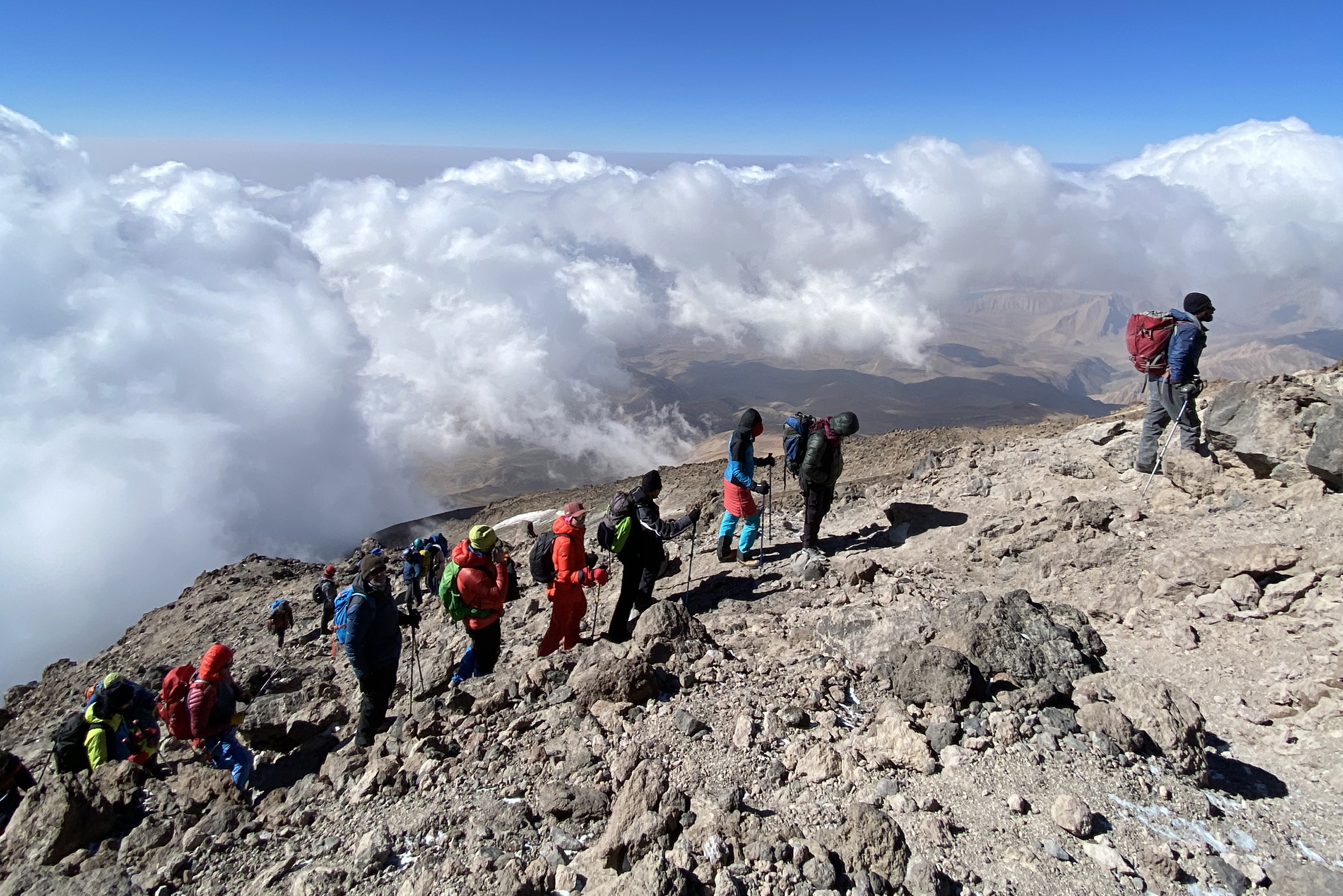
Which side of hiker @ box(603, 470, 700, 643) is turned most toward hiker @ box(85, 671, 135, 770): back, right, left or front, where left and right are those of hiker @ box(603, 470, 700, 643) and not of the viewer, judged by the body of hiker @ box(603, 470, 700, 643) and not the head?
back

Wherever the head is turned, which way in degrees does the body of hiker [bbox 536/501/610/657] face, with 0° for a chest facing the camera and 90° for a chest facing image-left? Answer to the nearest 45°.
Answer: approximately 270°

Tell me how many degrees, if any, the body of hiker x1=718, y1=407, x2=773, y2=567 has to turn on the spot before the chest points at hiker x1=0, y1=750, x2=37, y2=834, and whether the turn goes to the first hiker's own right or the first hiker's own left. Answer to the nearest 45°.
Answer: approximately 135° to the first hiker's own right

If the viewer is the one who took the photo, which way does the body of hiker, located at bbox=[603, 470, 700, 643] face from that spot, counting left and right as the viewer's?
facing to the right of the viewer

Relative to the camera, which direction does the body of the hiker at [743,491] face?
to the viewer's right

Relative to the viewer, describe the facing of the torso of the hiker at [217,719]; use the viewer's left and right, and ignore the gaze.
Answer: facing to the right of the viewer

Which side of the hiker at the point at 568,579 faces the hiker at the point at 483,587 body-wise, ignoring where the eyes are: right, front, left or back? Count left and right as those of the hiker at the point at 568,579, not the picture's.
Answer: back

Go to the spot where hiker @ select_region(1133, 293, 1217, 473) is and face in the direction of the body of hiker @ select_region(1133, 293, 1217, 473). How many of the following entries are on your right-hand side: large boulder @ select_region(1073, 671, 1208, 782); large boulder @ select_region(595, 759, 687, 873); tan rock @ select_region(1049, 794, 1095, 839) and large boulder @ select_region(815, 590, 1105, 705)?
4

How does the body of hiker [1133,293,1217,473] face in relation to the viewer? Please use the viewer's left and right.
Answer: facing to the right of the viewer

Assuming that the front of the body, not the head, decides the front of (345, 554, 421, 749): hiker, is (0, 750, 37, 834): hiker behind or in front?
behind

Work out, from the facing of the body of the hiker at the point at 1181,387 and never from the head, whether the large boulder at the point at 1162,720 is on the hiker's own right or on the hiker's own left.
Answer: on the hiker's own right
